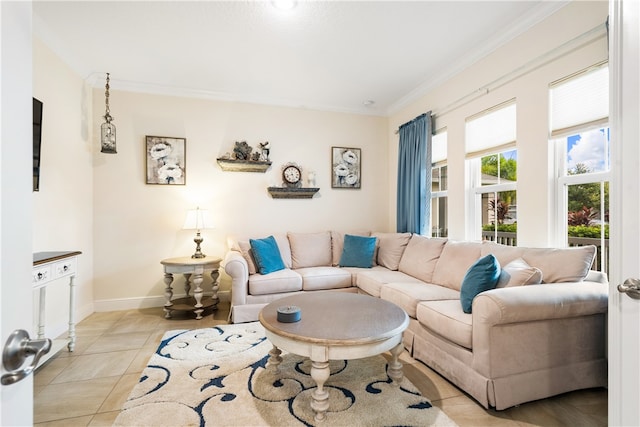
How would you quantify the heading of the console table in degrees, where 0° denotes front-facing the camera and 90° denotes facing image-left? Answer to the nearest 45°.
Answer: approximately 315°

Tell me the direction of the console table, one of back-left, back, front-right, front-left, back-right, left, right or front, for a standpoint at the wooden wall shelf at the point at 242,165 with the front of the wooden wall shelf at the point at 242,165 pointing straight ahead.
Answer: front-right

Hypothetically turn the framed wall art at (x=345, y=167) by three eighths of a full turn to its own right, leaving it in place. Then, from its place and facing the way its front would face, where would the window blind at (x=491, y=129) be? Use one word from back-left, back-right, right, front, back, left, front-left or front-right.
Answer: back

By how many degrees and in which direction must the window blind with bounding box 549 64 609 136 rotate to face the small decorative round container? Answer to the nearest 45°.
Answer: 0° — it already faces it

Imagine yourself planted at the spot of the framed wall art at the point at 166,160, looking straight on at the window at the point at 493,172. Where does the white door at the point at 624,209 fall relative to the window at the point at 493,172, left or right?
right

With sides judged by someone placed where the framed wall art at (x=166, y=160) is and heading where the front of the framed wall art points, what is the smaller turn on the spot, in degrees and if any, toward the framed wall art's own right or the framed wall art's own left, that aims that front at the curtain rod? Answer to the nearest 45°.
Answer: approximately 45° to the framed wall art's own left

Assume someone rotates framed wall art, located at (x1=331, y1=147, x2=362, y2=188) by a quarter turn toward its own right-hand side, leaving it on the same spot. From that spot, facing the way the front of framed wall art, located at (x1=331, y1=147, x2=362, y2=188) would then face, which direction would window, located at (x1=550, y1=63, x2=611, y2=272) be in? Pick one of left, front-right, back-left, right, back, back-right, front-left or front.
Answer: back-left

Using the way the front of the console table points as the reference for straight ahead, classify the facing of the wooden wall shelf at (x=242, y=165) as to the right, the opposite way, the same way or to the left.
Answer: to the right

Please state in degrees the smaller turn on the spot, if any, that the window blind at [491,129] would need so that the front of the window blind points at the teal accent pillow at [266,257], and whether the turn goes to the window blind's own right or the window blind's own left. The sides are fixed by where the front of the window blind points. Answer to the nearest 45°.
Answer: approximately 45° to the window blind's own right

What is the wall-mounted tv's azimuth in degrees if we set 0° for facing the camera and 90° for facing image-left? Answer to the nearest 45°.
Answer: approximately 315°

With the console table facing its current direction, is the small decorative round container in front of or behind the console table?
in front

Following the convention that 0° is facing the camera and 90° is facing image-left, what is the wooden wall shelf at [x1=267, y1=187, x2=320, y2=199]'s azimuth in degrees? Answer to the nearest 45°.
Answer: approximately 0°

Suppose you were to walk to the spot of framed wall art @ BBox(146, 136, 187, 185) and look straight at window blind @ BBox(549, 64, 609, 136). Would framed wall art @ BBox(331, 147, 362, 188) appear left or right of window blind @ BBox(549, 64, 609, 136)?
left

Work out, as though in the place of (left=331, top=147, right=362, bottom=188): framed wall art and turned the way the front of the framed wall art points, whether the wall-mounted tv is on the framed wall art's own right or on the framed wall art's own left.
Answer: on the framed wall art's own right
